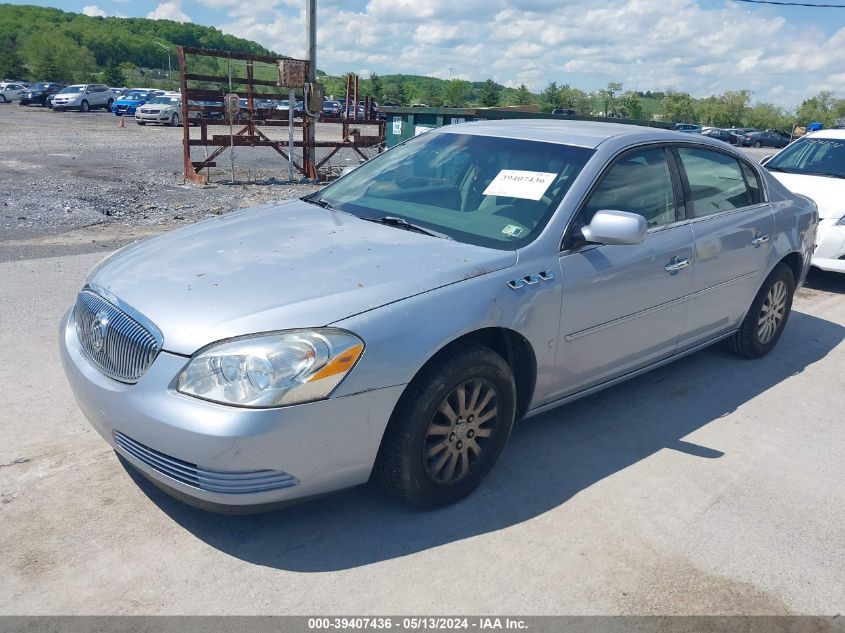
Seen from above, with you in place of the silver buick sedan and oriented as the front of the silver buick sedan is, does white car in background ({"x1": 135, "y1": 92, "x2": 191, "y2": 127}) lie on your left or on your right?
on your right

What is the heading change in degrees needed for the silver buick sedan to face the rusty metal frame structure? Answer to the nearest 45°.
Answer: approximately 135° to its right

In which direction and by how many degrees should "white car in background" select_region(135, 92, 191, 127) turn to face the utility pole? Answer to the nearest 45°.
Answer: approximately 45° to its left

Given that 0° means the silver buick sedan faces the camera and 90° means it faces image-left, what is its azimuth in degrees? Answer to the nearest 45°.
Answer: approximately 45°

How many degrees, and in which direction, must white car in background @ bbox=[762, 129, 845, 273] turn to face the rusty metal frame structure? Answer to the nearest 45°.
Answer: approximately 45° to its right

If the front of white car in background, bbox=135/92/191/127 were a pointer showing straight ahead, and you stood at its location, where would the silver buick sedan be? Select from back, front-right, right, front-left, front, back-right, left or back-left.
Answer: front-left

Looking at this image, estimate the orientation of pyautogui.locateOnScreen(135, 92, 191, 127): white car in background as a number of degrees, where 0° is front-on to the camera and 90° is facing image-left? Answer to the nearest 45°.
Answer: approximately 45°
